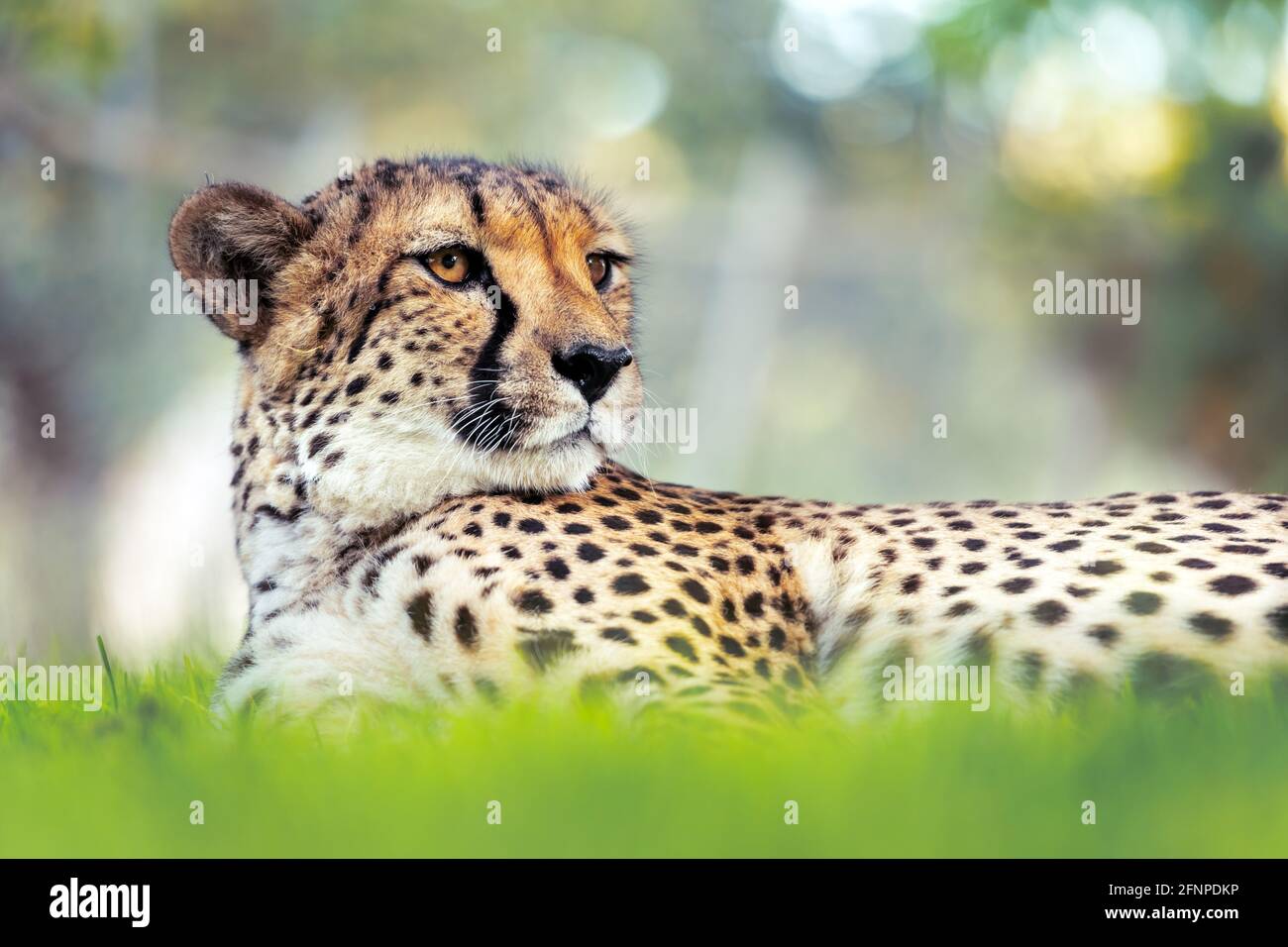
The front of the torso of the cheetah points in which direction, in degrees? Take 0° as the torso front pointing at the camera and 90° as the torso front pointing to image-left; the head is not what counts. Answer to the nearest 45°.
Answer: approximately 90°
